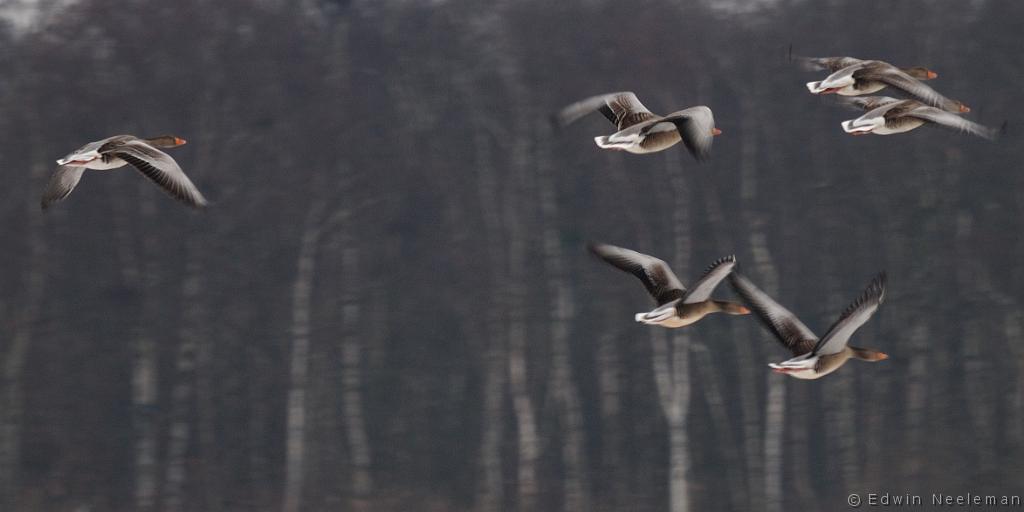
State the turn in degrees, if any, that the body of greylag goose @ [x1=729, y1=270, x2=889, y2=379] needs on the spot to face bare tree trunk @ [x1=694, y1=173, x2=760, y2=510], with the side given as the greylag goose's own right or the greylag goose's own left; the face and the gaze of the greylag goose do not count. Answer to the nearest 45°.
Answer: approximately 45° to the greylag goose's own left

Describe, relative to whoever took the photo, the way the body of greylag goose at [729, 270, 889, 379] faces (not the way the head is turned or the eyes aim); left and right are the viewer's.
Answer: facing away from the viewer and to the right of the viewer

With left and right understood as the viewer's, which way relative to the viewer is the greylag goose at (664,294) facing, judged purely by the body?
facing away from the viewer and to the right of the viewer
